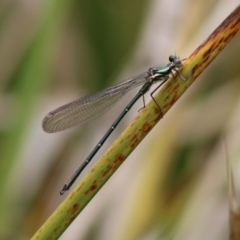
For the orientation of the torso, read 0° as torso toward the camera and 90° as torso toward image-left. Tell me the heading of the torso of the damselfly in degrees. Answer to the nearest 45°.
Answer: approximately 270°
